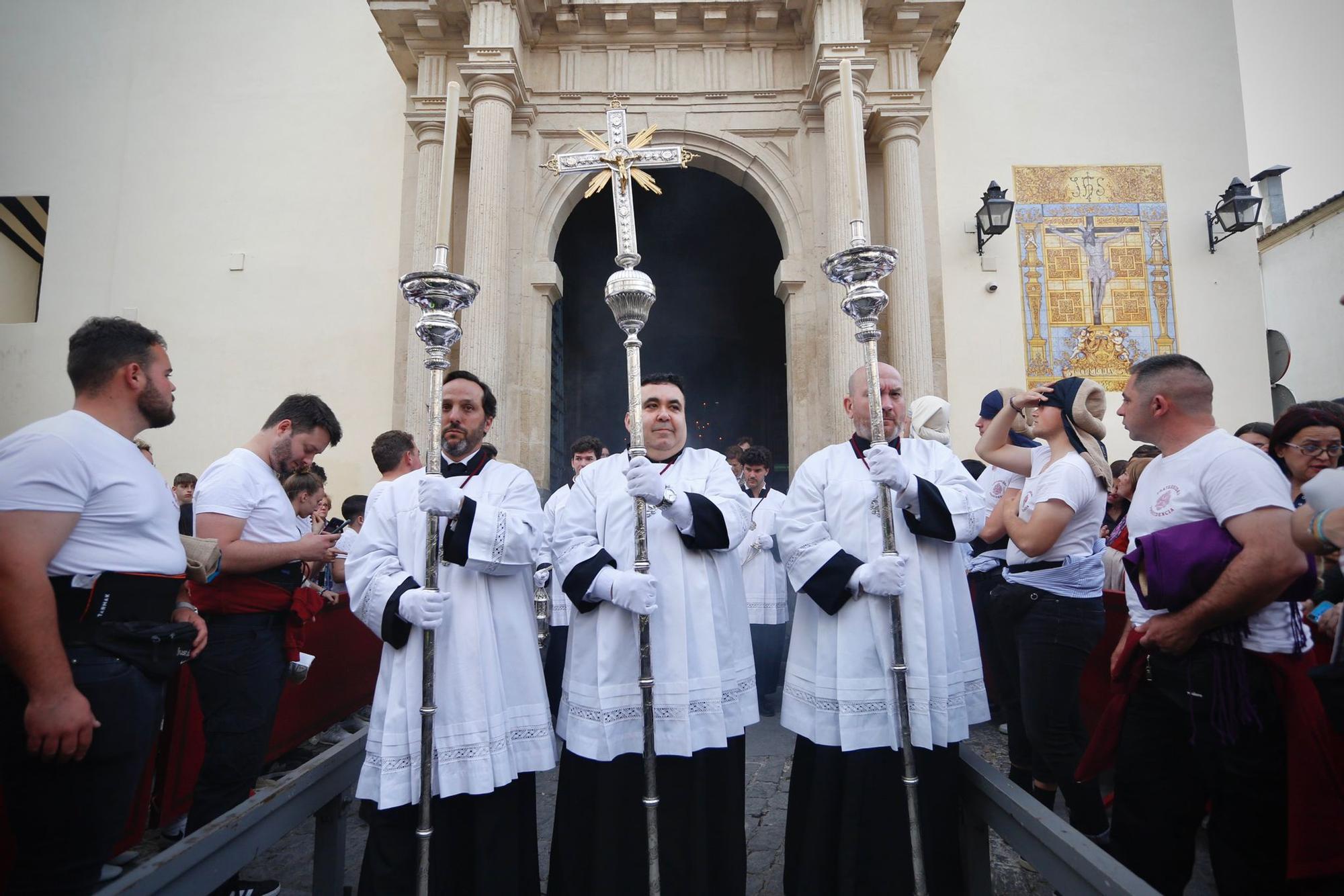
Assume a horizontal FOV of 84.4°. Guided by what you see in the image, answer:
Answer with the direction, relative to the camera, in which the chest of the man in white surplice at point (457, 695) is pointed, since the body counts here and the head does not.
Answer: toward the camera

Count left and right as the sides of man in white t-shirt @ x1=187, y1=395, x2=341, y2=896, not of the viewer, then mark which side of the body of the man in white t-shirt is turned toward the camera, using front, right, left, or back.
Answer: right

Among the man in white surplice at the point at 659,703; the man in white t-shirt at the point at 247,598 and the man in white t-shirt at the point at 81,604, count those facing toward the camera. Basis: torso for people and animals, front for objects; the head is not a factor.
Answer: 1

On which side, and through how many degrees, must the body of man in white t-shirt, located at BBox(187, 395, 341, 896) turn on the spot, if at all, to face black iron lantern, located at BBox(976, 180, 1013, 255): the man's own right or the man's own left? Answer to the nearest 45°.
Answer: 0° — they already face it

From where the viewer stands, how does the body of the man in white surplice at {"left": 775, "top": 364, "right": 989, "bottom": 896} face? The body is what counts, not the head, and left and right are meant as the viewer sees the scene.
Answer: facing the viewer

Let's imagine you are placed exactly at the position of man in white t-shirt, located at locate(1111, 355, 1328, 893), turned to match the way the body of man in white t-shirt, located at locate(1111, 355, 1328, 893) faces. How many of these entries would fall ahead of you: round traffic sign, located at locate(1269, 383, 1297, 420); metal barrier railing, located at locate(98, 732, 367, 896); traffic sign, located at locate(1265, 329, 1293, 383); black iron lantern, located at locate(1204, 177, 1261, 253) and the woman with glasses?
1

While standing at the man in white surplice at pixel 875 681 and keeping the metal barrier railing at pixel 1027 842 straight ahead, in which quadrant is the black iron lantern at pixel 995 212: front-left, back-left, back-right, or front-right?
back-left

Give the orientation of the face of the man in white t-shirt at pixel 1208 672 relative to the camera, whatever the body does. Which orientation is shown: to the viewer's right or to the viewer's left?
to the viewer's left

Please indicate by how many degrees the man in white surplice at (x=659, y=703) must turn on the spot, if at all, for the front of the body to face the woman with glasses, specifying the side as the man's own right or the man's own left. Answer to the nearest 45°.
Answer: approximately 90° to the man's own left

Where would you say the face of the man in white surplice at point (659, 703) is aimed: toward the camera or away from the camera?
toward the camera

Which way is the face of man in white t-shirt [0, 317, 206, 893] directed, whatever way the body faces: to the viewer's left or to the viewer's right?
to the viewer's right

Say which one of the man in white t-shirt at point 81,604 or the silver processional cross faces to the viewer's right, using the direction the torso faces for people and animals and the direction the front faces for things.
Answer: the man in white t-shirt

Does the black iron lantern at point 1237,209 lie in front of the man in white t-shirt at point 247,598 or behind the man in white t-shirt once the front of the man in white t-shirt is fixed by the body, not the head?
in front

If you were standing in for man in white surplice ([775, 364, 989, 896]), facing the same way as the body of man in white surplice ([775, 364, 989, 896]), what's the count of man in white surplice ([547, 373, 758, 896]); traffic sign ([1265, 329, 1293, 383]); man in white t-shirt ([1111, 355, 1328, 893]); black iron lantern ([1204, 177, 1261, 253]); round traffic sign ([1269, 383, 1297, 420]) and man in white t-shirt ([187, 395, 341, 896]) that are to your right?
2

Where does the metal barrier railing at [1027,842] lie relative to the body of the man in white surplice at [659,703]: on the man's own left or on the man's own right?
on the man's own left

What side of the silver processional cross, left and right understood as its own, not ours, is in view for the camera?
front

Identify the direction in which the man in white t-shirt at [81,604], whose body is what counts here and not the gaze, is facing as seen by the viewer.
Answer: to the viewer's right

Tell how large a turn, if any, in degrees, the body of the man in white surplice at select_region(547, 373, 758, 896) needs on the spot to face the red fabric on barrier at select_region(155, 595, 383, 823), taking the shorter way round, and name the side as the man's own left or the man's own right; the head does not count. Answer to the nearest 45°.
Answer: approximately 135° to the man's own right

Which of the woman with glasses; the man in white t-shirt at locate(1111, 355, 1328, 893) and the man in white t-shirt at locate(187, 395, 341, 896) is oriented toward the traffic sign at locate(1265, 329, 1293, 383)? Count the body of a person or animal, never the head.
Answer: the man in white t-shirt at locate(187, 395, 341, 896)
